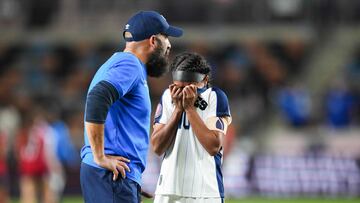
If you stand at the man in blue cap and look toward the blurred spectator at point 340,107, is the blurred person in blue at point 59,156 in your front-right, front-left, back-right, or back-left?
front-left

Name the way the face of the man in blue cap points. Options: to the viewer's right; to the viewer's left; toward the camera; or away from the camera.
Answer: to the viewer's right

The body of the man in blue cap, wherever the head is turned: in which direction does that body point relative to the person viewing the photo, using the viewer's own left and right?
facing to the right of the viewer
